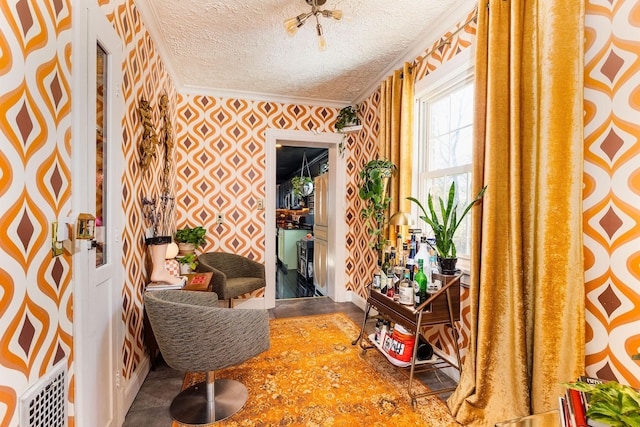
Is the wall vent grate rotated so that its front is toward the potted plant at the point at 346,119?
no

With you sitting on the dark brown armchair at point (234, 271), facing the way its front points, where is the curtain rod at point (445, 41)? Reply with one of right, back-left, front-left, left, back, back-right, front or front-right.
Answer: front

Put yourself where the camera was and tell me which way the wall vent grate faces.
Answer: facing the viewer and to the right of the viewer

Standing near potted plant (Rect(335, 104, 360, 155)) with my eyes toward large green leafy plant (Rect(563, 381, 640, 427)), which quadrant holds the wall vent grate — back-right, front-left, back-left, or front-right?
front-right

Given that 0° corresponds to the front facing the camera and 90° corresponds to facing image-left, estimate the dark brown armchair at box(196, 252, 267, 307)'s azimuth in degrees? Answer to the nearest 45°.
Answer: approximately 315°

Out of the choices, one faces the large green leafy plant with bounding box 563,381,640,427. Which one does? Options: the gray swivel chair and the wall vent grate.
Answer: the wall vent grate

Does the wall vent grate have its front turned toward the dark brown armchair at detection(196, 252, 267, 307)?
no

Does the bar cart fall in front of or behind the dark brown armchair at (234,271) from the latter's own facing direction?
in front

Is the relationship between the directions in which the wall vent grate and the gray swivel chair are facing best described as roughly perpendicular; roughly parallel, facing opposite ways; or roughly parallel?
roughly perpendicular

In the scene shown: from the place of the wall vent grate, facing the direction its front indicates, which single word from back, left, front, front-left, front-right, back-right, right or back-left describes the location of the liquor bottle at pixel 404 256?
front-left

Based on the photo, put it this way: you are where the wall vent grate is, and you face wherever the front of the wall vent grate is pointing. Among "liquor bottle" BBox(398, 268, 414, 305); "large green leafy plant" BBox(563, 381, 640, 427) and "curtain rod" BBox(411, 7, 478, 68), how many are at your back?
0
